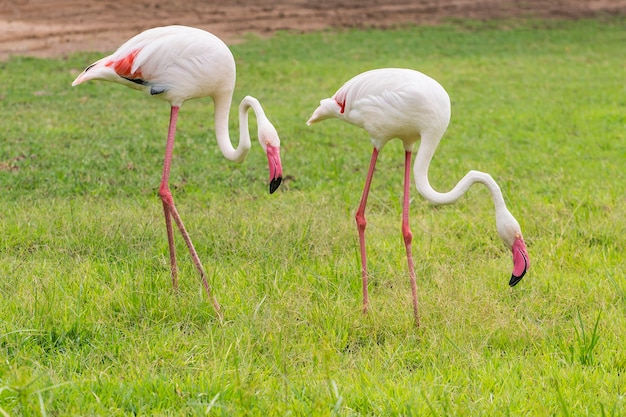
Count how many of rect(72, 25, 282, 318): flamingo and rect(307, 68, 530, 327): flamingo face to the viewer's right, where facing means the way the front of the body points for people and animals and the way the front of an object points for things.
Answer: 2

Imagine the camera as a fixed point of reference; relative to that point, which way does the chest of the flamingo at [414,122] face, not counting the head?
to the viewer's right

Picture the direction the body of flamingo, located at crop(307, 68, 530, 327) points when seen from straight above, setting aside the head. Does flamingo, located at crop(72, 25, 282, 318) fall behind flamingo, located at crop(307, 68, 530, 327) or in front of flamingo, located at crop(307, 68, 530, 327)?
behind

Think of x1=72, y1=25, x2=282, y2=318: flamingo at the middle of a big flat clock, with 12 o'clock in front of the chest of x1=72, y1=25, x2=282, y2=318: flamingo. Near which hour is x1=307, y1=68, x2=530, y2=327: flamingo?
x1=307, y1=68, x2=530, y2=327: flamingo is roughly at 1 o'clock from x1=72, y1=25, x2=282, y2=318: flamingo.

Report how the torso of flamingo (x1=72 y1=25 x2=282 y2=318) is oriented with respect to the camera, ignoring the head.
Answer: to the viewer's right
